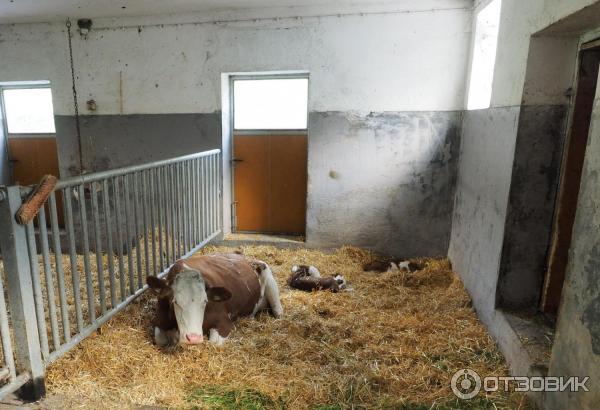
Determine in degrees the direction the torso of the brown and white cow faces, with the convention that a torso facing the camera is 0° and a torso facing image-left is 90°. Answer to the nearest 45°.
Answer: approximately 45°

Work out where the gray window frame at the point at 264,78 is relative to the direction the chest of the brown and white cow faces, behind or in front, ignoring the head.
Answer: behind

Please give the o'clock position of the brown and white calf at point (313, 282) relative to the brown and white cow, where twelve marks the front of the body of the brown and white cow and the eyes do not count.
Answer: The brown and white calf is roughly at 6 o'clock from the brown and white cow.

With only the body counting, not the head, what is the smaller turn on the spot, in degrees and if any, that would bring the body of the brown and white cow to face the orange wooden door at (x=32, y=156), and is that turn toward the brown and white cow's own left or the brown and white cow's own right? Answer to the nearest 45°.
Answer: approximately 90° to the brown and white cow's own right
